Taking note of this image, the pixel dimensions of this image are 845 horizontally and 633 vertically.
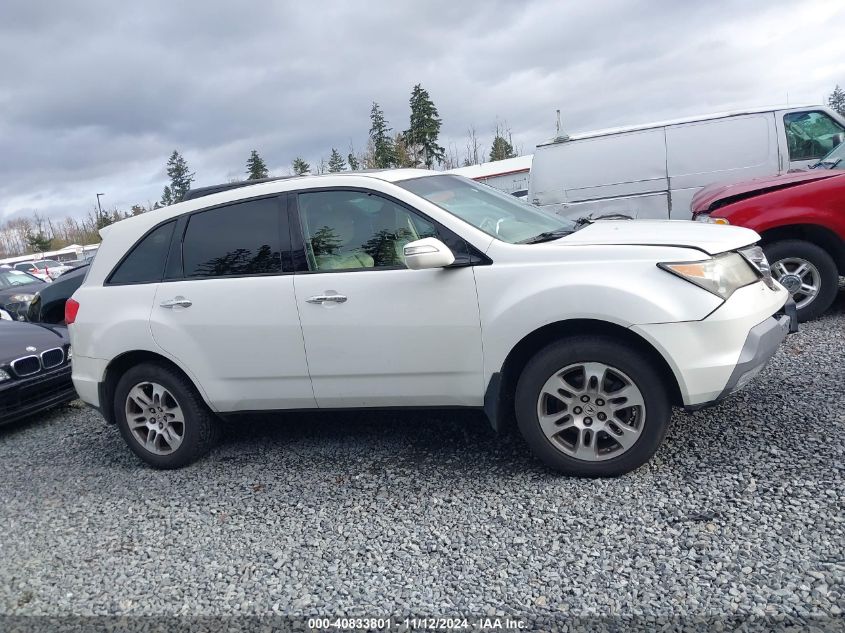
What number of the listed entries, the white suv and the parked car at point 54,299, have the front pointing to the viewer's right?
1

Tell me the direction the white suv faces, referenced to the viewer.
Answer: facing to the right of the viewer

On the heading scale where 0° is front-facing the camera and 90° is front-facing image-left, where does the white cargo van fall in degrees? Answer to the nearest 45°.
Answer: approximately 270°

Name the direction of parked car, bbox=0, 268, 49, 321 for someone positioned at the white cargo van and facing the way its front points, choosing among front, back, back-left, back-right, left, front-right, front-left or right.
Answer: back

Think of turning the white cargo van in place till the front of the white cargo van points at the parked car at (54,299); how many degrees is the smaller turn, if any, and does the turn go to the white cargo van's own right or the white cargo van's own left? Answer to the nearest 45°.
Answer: approximately 135° to the white cargo van's own right

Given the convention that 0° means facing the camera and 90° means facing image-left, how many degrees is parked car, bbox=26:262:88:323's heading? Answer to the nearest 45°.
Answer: approximately 45°

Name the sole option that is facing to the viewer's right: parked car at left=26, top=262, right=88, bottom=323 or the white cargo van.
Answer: the white cargo van

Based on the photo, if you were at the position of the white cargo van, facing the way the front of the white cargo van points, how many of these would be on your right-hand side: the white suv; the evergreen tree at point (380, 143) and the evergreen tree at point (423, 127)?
1

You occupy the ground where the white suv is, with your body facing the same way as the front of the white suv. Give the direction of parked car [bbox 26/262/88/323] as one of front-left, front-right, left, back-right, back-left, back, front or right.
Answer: back-left

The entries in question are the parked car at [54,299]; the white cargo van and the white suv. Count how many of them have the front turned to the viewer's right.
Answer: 2

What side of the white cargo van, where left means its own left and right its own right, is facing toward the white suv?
right

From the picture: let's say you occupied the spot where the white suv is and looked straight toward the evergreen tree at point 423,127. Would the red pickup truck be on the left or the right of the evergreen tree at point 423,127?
right

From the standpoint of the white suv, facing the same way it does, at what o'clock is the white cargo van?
The white cargo van is roughly at 10 o'clock from the white suv.

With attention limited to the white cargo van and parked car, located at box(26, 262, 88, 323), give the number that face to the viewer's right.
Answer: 1

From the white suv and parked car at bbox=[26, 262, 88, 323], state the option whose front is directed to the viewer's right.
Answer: the white suv
